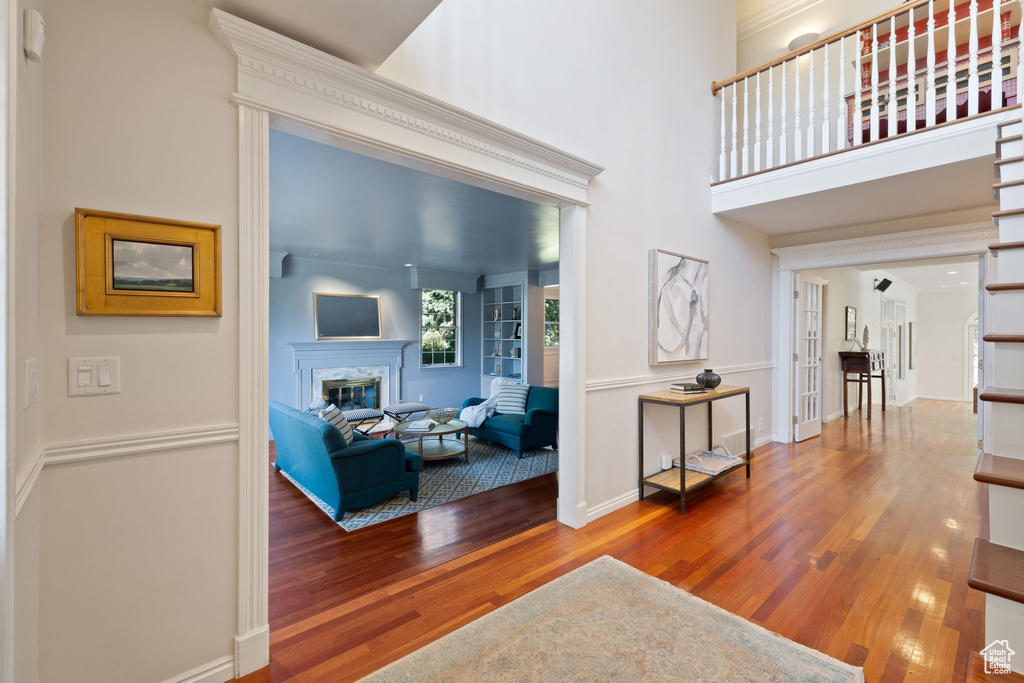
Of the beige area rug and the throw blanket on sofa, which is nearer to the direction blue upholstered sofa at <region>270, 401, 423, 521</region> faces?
the throw blanket on sofa

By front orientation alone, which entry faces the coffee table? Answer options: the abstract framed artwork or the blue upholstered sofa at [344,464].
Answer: the blue upholstered sofa

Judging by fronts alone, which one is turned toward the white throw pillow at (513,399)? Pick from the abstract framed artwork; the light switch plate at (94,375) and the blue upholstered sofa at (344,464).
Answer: the blue upholstered sofa

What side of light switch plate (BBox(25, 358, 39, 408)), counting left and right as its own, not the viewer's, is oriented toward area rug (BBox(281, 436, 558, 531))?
left

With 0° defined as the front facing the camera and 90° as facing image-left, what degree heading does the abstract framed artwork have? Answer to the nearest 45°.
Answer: approximately 315°

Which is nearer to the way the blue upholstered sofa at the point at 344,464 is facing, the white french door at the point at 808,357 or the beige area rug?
the white french door

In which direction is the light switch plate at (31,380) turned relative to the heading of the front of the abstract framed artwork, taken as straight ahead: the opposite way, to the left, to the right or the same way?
to the left

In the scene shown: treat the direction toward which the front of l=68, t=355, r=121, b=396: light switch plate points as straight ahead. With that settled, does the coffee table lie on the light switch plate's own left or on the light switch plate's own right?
on the light switch plate's own left

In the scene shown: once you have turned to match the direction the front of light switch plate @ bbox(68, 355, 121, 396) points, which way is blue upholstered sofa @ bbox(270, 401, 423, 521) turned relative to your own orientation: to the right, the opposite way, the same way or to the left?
to the left

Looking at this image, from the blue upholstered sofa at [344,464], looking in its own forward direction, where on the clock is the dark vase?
The dark vase is roughly at 2 o'clock from the blue upholstered sofa.

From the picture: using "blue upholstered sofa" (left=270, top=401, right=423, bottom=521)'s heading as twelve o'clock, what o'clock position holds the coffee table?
The coffee table is roughly at 12 o'clock from the blue upholstered sofa.

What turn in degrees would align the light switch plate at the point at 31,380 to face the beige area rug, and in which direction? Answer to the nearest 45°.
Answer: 0° — it already faces it

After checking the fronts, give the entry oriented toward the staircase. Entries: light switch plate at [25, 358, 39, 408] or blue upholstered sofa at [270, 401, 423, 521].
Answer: the light switch plate

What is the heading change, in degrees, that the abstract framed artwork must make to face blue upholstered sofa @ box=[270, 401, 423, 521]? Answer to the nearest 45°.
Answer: approximately 90° to its right
